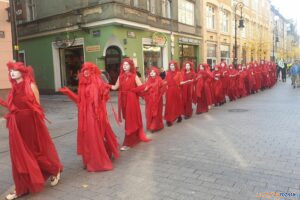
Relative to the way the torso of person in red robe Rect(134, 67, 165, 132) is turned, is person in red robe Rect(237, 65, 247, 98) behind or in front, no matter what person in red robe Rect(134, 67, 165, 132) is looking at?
behind

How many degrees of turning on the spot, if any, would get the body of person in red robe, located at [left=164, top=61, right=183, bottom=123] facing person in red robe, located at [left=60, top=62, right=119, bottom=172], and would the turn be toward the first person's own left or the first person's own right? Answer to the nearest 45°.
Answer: approximately 45° to the first person's own left

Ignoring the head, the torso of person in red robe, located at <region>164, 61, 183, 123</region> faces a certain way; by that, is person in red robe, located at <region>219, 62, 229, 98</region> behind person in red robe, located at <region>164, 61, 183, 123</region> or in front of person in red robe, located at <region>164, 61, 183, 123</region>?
behind

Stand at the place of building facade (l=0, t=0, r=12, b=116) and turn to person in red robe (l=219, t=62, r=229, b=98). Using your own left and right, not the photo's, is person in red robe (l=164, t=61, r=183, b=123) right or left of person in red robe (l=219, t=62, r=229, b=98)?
right

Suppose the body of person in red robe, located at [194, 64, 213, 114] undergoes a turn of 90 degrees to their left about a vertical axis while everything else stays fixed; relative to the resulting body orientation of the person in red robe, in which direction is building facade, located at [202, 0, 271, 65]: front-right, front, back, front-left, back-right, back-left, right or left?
back-left

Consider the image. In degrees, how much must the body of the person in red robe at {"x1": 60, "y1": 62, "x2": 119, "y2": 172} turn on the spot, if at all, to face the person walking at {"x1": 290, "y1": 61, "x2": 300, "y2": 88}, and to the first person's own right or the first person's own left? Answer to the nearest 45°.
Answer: approximately 180°

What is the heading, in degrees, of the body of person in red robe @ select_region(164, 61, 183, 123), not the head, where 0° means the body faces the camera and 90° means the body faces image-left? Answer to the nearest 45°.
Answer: approximately 45°

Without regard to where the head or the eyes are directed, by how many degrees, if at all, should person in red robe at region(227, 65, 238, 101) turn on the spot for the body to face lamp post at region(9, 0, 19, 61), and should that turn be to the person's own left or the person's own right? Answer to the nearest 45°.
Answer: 0° — they already face it

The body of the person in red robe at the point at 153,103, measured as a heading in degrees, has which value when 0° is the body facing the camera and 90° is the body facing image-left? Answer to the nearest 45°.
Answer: approximately 45°

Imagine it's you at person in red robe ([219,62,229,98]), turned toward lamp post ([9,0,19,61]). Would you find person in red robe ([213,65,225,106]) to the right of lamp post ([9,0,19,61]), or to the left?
left

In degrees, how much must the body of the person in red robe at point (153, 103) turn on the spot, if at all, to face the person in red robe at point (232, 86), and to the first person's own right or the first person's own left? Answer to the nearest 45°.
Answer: approximately 180°

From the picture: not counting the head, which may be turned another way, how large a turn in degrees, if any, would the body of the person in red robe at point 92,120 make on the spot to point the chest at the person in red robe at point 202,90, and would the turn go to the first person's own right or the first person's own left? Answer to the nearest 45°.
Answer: approximately 180°
